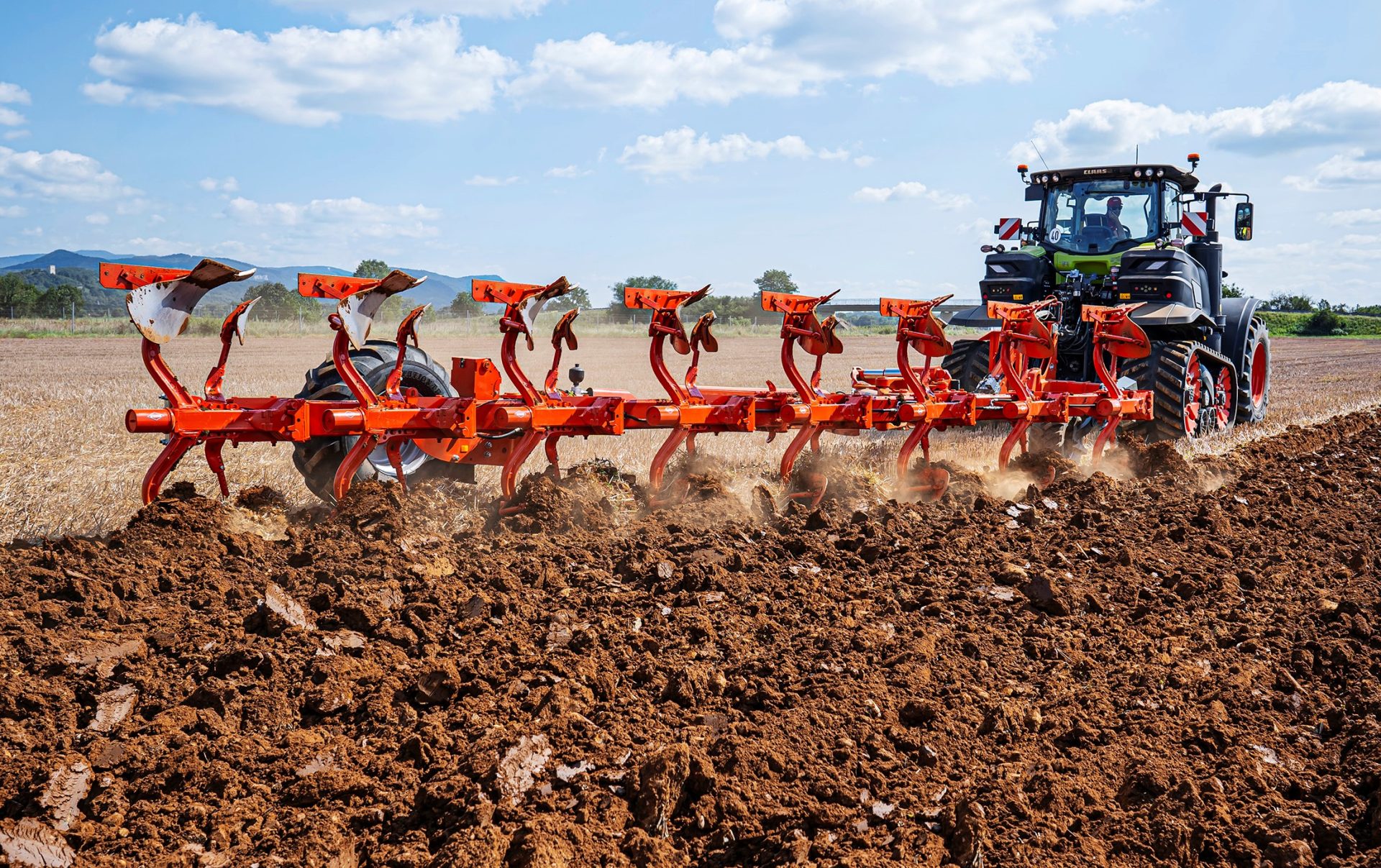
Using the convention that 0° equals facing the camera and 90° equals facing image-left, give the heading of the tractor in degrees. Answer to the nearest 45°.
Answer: approximately 225°

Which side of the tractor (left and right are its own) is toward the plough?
back

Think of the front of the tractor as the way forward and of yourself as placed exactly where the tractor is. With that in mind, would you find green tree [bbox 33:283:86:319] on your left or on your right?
on your left

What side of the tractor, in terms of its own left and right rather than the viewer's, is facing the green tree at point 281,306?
left

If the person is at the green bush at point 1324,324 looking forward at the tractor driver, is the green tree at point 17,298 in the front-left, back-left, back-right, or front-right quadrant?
front-right

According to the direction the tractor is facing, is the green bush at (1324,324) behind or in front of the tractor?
in front

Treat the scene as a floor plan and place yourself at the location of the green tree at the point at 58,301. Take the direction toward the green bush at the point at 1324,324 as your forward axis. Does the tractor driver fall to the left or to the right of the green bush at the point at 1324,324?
right

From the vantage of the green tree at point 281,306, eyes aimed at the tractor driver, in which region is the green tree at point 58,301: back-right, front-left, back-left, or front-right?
back-right
